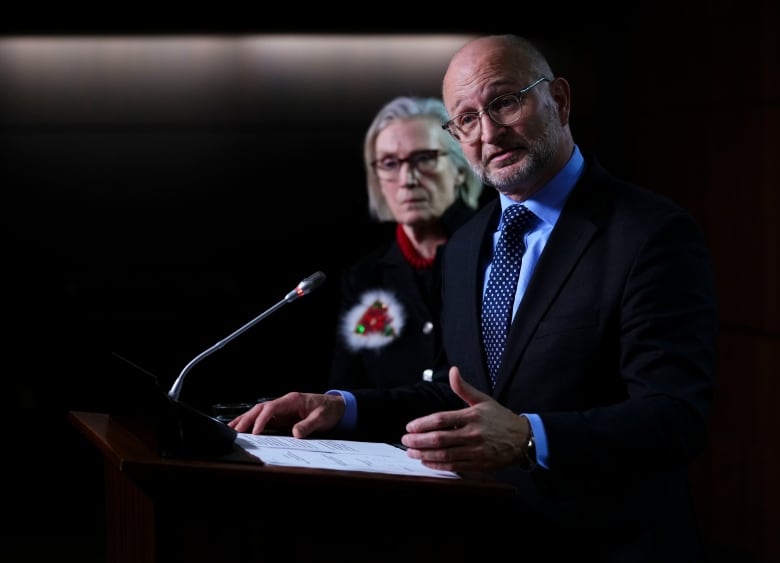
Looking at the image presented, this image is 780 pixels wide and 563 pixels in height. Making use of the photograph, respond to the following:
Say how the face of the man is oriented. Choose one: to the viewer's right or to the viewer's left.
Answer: to the viewer's left

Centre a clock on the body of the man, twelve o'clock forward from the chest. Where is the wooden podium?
The wooden podium is roughly at 12 o'clock from the man.

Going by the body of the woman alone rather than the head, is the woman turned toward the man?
yes

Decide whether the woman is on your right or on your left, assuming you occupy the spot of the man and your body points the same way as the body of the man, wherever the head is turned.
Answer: on your right

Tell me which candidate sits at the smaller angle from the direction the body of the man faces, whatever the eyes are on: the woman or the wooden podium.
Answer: the wooden podium

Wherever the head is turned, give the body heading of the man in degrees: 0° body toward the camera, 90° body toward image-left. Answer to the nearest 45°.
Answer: approximately 45°

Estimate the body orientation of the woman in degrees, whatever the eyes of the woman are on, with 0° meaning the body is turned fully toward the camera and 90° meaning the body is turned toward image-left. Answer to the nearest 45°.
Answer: approximately 0°

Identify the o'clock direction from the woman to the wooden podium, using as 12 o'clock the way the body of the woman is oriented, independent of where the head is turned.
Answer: The wooden podium is roughly at 12 o'clock from the woman.

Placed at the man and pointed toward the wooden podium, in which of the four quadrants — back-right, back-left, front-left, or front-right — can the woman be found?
back-right
